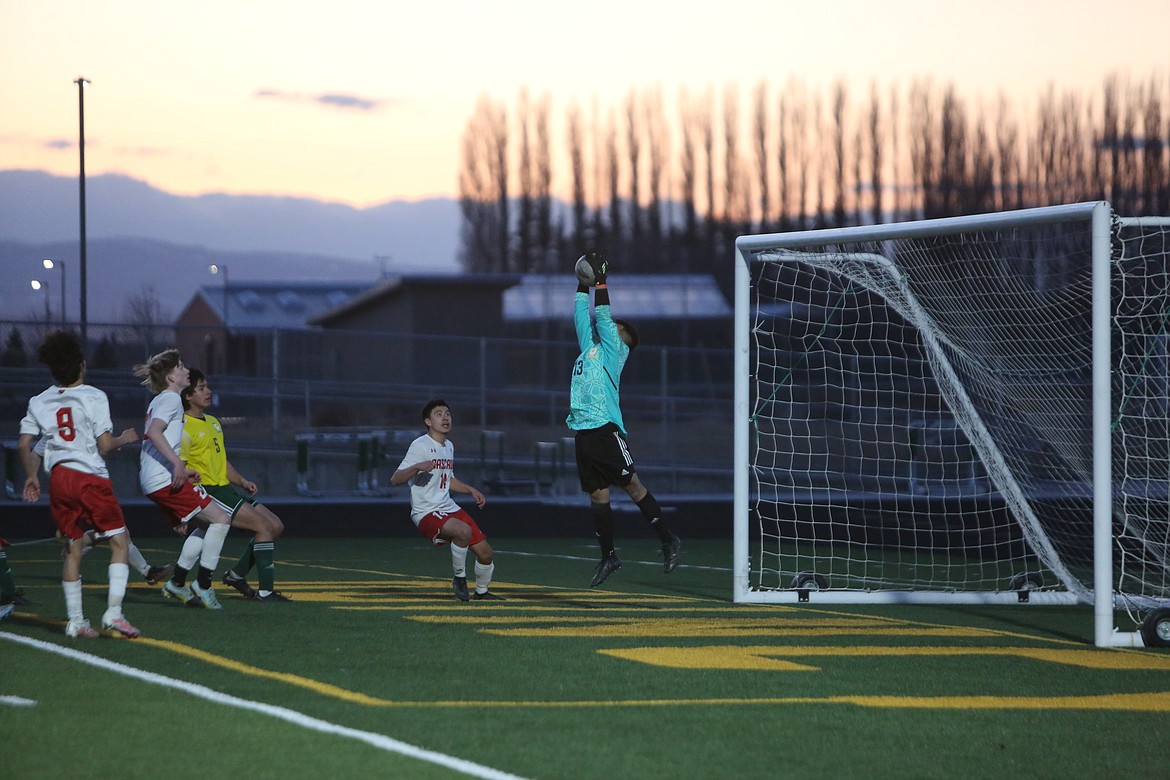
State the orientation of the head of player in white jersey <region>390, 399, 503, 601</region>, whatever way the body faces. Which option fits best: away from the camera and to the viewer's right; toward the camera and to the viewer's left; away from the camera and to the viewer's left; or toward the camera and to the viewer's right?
toward the camera and to the viewer's right

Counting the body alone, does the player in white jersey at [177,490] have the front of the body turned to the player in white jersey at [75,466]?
no

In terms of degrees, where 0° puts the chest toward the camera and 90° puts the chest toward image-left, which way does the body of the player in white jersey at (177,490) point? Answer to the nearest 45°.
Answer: approximately 270°

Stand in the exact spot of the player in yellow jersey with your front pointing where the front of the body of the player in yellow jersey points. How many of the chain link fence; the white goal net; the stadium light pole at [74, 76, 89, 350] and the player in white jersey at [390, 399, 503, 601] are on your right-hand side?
0

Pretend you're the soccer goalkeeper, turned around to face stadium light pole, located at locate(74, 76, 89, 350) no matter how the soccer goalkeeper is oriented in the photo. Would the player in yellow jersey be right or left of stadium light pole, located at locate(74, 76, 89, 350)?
left

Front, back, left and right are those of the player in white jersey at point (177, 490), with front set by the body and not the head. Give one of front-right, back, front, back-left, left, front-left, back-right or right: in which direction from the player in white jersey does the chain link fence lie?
left

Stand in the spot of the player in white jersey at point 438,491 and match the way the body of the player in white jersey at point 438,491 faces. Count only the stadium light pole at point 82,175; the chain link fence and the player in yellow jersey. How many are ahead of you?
0

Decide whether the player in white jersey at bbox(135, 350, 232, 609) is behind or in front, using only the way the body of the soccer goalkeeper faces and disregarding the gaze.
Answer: in front

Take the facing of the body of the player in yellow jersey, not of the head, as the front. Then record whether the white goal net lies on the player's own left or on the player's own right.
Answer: on the player's own left

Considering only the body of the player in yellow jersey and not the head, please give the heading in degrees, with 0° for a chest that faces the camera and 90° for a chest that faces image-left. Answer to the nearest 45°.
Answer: approximately 315°

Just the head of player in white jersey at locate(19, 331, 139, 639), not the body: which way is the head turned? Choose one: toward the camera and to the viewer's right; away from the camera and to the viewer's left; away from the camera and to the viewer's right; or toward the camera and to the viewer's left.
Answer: away from the camera and to the viewer's right

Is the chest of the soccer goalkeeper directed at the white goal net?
no

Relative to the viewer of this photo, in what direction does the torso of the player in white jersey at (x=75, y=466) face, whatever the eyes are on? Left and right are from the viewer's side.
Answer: facing away from the viewer and to the right of the viewer

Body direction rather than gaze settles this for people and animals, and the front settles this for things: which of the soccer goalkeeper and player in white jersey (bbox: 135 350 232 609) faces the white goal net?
the player in white jersey

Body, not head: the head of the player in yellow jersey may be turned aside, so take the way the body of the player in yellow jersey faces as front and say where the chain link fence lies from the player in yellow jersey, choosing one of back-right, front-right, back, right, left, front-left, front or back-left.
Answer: back-left
